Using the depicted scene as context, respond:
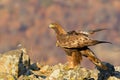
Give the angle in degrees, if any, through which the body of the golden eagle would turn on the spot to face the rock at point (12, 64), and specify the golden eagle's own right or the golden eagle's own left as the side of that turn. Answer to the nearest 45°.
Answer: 0° — it already faces it

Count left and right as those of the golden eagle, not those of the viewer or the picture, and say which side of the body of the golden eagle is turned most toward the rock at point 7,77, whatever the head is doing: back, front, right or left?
front

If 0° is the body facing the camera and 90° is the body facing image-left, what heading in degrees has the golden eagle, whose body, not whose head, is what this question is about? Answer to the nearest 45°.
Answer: approximately 90°
